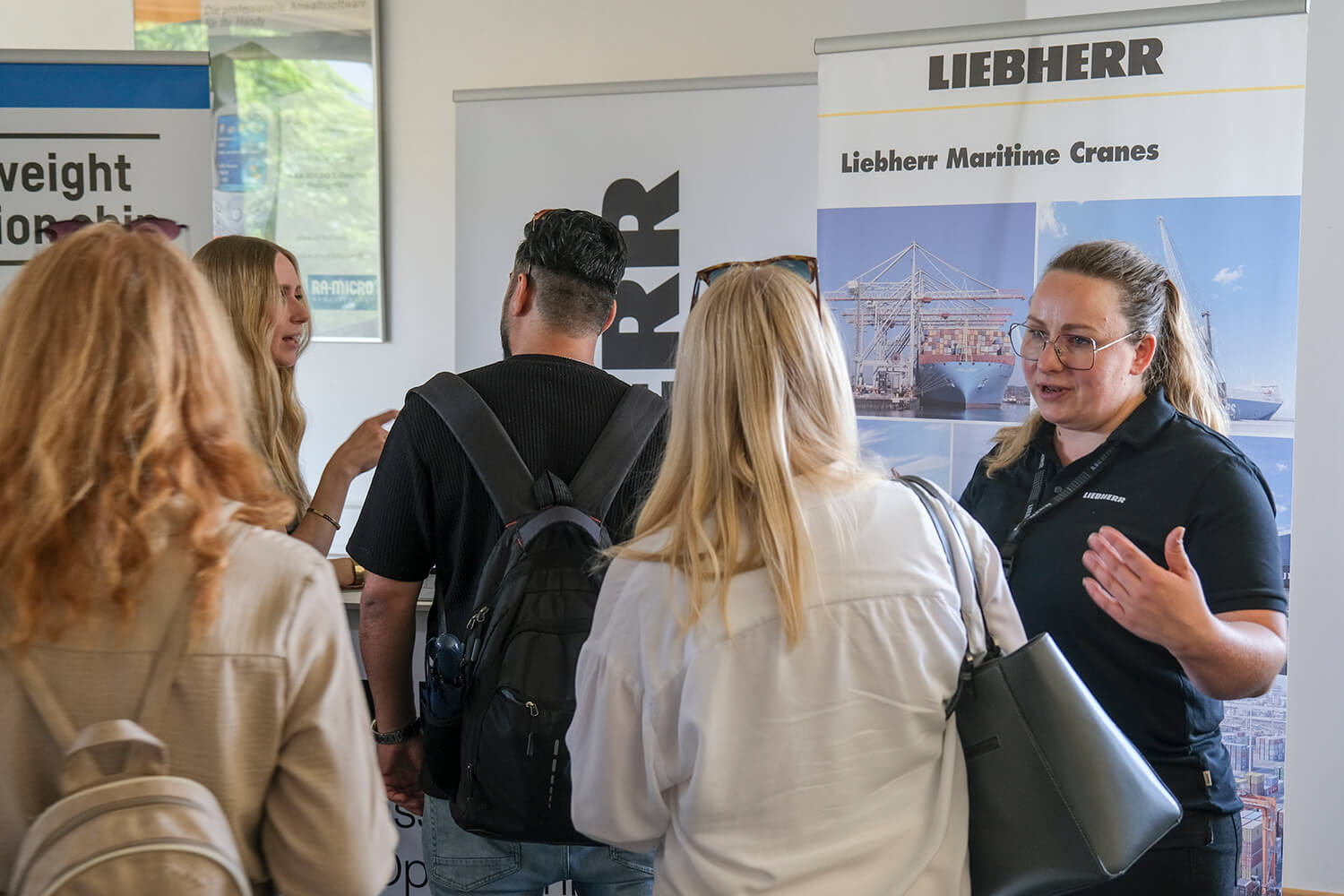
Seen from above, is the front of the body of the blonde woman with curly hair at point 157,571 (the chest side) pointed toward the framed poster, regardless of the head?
yes

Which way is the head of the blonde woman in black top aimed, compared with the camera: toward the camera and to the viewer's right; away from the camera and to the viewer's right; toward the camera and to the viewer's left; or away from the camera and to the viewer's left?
toward the camera and to the viewer's left

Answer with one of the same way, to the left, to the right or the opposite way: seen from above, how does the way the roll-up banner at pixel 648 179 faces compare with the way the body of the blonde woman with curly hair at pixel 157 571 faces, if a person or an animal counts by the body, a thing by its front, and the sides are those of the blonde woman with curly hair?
the opposite way

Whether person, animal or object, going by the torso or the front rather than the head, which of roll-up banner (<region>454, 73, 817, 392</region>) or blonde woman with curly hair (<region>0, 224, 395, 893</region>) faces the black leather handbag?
the roll-up banner

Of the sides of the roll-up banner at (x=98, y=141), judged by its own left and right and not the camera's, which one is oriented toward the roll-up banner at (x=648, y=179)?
left

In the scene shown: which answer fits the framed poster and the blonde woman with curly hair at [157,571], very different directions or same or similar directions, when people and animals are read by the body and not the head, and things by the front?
very different directions

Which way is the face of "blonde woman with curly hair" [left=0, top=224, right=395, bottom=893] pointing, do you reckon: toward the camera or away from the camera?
away from the camera

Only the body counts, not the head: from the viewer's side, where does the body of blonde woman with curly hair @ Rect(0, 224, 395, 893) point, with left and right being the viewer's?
facing away from the viewer

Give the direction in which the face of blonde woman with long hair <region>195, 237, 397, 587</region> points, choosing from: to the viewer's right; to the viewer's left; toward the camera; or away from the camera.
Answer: to the viewer's right

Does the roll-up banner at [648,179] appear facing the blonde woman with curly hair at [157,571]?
yes

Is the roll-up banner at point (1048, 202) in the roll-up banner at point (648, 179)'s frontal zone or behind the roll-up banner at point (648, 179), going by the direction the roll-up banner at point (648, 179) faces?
frontal zone

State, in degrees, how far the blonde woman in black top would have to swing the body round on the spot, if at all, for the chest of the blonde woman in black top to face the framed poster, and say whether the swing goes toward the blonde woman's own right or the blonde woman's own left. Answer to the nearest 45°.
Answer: approximately 90° to the blonde woman's own right
